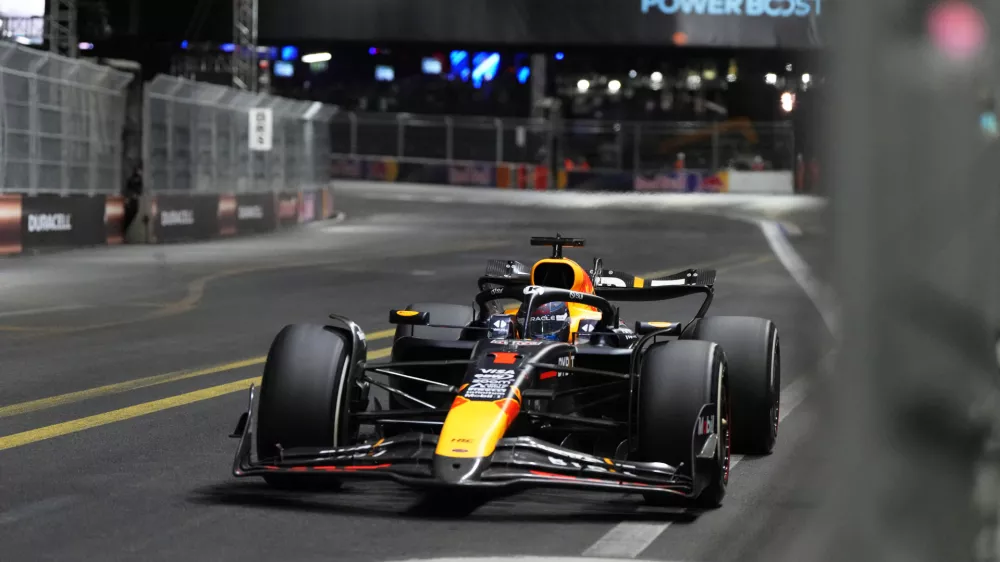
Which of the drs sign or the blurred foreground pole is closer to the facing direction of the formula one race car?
the blurred foreground pole

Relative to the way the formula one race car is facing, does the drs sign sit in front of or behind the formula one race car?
behind

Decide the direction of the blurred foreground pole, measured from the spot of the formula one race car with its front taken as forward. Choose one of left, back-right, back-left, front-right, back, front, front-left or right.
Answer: front

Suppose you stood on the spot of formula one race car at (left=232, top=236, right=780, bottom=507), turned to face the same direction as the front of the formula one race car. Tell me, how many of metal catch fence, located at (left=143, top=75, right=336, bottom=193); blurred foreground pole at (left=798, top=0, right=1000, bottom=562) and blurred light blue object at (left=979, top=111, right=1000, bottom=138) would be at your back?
1

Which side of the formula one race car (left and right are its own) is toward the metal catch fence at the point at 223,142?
back

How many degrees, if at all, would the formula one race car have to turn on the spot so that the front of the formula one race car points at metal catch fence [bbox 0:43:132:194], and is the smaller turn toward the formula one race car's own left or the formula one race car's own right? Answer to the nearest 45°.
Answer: approximately 180°

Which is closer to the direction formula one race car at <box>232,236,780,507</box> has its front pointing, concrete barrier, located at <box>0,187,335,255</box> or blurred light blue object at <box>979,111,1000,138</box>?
the blurred light blue object

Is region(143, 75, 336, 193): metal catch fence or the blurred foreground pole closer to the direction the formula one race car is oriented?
the blurred foreground pole

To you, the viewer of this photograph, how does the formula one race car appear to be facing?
facing the viewer
